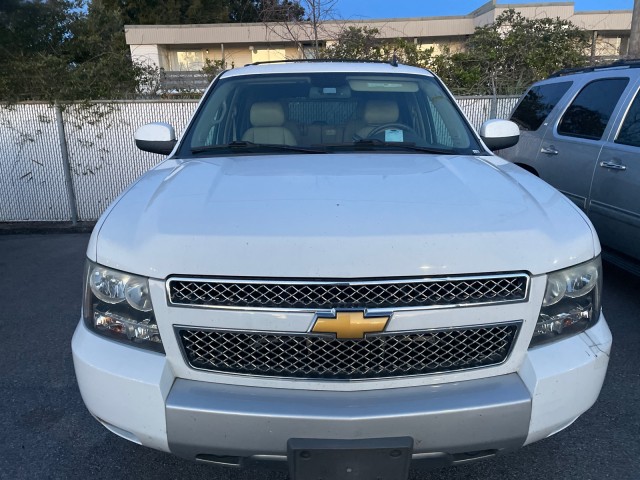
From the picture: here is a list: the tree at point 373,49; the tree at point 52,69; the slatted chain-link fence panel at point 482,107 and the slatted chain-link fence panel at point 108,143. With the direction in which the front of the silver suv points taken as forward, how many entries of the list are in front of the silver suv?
0

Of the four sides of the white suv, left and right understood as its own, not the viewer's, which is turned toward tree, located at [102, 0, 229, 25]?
back

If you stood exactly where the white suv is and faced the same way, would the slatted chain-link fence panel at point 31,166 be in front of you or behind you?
behind

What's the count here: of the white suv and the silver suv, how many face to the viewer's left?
0

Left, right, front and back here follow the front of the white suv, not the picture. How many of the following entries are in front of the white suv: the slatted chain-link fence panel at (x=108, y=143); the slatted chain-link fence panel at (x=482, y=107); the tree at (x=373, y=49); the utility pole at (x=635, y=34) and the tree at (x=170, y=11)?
0

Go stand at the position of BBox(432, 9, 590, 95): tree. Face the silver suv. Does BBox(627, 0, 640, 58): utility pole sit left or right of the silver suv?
left

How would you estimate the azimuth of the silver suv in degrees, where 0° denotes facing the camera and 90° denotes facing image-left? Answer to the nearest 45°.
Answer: approximately 315°

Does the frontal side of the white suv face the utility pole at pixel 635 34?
no

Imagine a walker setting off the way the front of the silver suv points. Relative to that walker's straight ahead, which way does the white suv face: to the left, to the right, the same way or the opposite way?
the same way

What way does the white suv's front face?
toward the camera

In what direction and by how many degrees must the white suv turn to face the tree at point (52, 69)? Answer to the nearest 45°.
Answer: approximately 135° to its right

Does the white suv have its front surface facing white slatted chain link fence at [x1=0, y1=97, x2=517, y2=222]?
no

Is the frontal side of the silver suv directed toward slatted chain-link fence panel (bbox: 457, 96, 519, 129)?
no

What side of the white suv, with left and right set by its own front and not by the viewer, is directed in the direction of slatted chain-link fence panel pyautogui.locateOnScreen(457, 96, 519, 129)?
back

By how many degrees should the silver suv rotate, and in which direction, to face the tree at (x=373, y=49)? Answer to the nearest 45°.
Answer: approximately 180°

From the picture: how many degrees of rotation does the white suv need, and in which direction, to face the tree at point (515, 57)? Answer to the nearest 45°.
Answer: approximately 180°
